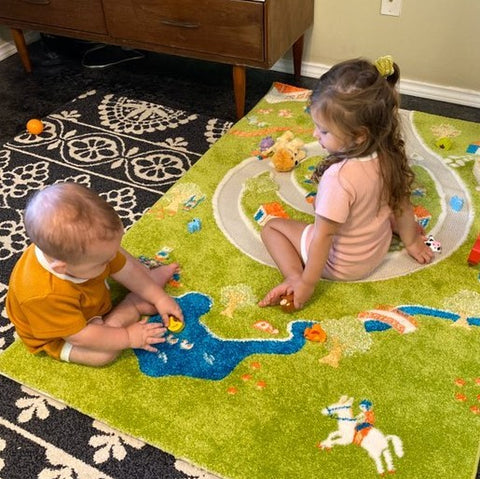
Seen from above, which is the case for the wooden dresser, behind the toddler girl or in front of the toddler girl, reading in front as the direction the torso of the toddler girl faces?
in front

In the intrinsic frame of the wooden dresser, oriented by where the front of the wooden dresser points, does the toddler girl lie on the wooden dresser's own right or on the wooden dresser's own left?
on the wooden dresser's own left

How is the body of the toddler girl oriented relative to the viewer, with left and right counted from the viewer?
facing away from the viewer and to the left of the viewer

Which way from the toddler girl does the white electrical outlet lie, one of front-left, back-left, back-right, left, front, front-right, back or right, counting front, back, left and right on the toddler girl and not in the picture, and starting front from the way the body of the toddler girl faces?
front-right

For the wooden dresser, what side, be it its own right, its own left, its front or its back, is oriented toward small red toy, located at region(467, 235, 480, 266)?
left

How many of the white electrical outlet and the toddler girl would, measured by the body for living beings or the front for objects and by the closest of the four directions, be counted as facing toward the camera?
1

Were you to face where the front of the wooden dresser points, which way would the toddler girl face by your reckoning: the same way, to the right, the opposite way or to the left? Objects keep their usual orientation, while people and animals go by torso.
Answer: to the right

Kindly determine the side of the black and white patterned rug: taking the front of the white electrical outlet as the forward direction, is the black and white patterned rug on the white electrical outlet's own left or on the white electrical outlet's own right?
on the white electrical outlet's own right

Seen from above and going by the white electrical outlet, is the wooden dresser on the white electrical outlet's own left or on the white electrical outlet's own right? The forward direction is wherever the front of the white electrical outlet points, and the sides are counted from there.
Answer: on the white electrical outlet's own right

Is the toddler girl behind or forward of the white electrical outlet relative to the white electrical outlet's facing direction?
forward
